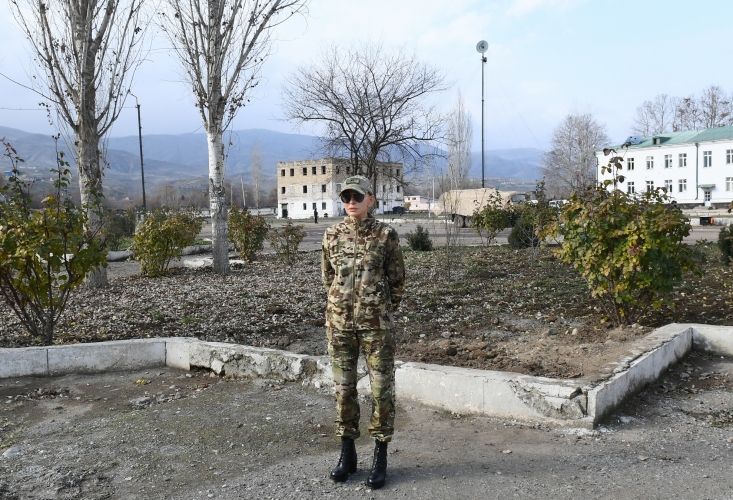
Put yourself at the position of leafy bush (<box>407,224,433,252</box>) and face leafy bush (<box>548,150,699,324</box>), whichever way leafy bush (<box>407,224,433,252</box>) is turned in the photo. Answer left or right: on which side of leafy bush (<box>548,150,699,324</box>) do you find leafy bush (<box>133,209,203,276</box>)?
right

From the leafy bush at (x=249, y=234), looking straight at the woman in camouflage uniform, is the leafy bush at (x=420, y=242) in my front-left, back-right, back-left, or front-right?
back-left

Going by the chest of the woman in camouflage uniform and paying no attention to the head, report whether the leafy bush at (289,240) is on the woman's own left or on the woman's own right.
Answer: on the woman's own right

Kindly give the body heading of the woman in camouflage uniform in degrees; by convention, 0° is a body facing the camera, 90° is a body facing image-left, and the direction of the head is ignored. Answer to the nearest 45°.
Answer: approximately 45°

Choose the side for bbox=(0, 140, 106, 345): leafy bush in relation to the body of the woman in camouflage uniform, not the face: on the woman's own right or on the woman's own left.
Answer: on the woman's own right

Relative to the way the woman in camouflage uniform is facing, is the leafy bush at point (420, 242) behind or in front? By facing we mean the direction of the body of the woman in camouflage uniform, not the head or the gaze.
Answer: behind

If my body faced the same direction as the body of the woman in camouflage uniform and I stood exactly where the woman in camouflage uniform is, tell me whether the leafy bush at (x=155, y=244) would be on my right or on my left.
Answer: on my right
